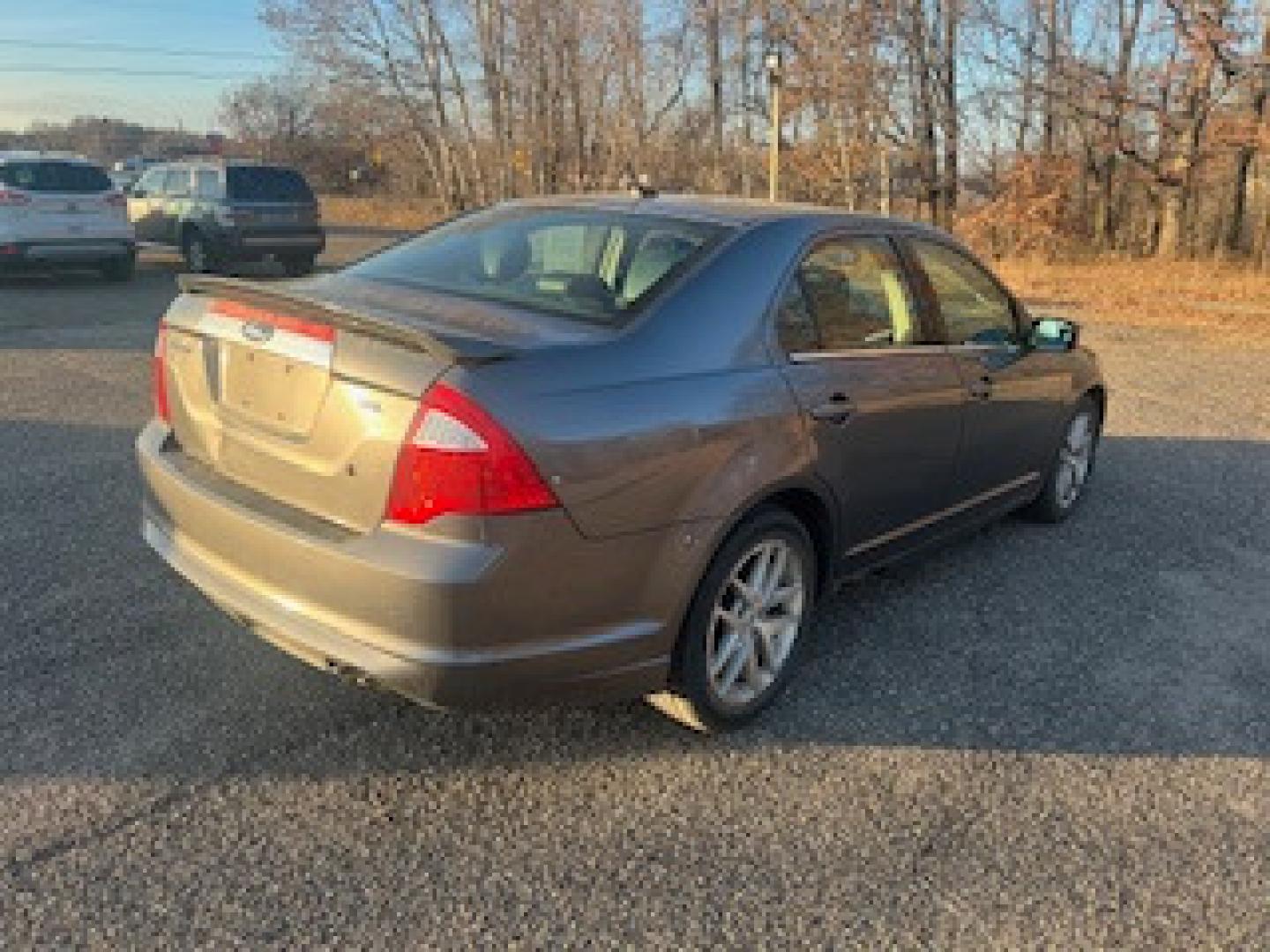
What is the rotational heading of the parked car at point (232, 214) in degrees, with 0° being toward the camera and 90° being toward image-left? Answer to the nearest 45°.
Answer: approximately 135°

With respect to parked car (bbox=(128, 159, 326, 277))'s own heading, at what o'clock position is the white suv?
The white suv is roughly at 9 o'clock from the parked car.

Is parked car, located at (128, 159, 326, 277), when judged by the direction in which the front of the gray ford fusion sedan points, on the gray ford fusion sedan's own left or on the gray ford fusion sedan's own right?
on the gray ford fusion sedan's own left

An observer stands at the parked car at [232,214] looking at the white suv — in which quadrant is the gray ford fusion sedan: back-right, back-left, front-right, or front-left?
front-left

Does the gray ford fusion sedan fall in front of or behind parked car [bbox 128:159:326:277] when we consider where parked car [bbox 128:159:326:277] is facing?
behind

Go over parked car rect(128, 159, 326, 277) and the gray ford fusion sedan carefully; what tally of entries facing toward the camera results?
0

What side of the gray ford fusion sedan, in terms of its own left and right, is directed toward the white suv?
left

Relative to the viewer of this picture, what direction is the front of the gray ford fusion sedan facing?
facing away from the viewer and to the right of the viewer
